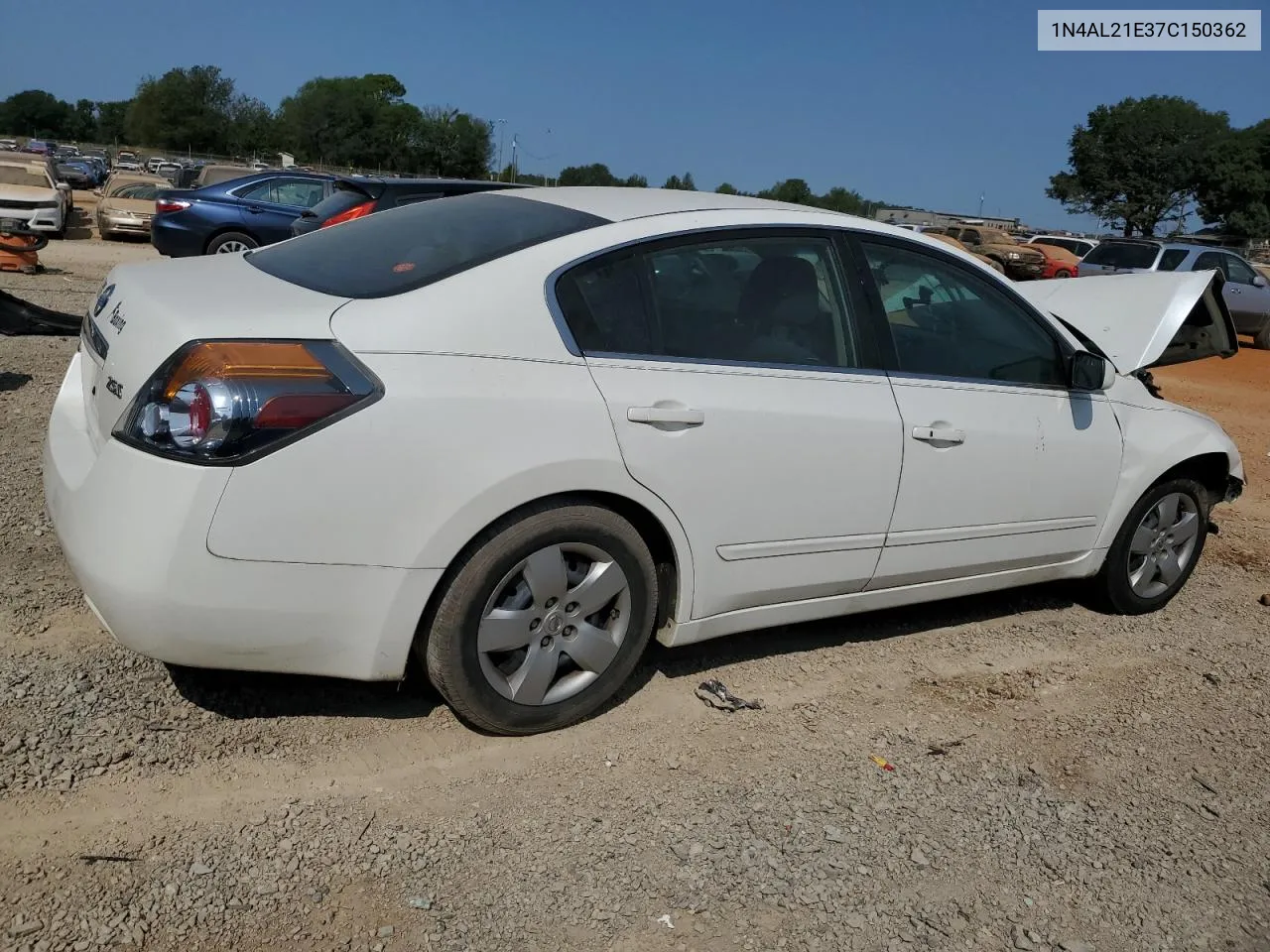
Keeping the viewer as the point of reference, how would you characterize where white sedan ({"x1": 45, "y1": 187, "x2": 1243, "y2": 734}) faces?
facing away from the viewer and to the right of the viewer

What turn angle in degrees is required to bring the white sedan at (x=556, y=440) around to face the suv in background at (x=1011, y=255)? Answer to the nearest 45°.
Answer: approximately 45° to its left

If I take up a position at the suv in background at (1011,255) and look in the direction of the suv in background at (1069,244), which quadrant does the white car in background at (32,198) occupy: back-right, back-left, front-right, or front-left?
back-left

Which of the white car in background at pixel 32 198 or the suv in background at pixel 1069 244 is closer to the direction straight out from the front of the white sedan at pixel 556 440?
the suv in background

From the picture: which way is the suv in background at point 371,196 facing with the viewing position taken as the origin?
facing away from the viewer and to the right of the viewer
